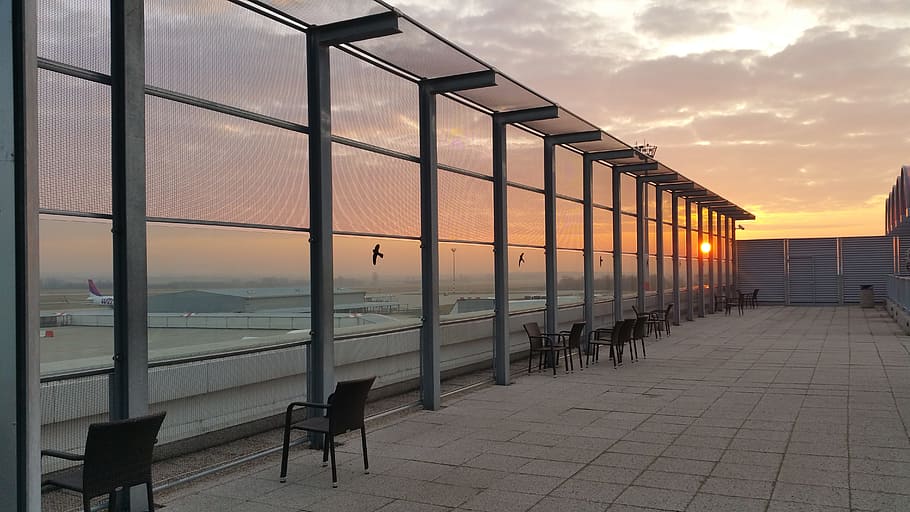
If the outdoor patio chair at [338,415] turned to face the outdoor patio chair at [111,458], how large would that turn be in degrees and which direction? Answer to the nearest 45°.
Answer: approximately 90° to its left

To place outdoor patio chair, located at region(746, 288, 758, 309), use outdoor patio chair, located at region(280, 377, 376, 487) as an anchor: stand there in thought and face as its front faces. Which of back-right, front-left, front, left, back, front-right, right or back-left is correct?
right

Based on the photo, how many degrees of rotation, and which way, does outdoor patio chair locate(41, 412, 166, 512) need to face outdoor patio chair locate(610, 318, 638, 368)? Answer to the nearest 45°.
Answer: approximately 90° to its right

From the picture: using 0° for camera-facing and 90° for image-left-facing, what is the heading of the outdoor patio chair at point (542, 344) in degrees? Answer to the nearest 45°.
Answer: approximately 315°

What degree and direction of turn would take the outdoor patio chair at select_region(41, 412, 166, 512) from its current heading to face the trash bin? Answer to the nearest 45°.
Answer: approximately 90° to its right

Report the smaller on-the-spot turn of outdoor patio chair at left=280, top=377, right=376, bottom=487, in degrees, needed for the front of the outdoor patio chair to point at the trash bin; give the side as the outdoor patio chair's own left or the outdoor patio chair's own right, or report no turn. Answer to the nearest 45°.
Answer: approximately 90° to the outdoor patio chair's own right

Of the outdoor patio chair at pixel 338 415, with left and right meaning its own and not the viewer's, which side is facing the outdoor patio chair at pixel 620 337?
right

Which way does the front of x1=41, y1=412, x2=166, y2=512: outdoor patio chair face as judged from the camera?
facing away from the viewer and to the left of the viewer

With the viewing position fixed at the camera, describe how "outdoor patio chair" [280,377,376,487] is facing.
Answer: facing away from the viewer and to the left of the viewer

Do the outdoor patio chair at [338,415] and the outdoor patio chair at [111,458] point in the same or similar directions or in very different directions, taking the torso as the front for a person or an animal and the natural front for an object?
same or similar directions
